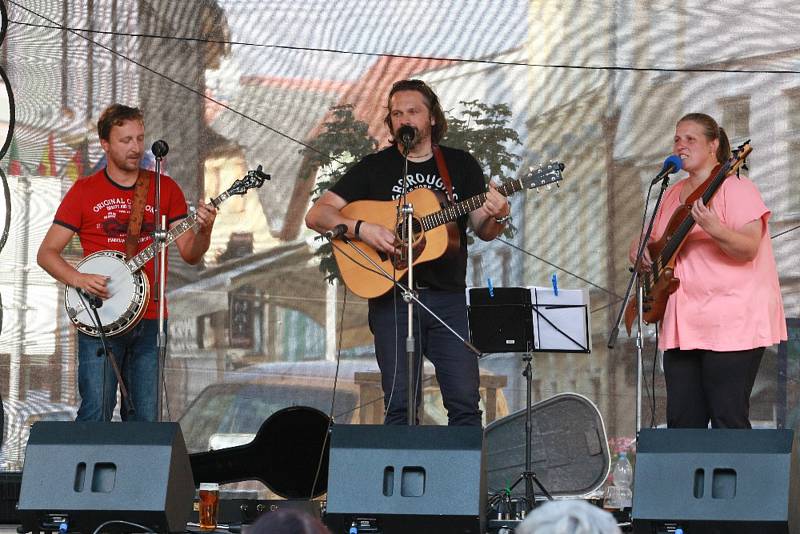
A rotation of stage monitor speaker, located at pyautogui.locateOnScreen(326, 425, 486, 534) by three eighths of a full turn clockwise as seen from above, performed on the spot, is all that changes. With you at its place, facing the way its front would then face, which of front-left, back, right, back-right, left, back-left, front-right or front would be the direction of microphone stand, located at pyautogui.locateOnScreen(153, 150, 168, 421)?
back

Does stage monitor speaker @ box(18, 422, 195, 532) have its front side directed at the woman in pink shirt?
no

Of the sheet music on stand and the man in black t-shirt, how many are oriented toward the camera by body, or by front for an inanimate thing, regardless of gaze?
1

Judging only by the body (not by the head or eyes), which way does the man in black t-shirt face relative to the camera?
toward the camera

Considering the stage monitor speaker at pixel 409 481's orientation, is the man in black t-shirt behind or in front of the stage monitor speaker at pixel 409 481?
in front

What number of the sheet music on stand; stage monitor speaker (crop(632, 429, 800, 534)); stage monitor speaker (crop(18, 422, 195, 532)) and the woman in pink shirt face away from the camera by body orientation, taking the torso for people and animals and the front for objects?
3

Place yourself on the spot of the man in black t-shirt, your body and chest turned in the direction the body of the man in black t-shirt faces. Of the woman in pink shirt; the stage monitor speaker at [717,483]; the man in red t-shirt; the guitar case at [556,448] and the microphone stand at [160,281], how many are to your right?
2

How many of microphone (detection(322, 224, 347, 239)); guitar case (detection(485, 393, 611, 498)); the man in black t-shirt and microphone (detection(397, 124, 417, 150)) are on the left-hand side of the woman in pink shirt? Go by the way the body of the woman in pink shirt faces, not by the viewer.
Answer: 0

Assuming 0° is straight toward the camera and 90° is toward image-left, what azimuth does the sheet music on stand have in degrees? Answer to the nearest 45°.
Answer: approximately 180°

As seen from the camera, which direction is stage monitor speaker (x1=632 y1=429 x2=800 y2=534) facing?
away from the camera

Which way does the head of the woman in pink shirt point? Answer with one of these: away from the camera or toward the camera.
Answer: toward the camera

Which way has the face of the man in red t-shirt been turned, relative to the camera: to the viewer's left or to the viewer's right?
to the viewer's right

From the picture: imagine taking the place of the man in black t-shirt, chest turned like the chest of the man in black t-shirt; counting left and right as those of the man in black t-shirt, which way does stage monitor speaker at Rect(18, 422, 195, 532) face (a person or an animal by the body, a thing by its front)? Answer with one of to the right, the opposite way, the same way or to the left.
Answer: the opposite way

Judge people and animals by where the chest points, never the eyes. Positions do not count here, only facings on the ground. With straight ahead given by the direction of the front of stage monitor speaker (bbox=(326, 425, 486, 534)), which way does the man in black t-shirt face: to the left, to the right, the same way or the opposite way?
the opposite way

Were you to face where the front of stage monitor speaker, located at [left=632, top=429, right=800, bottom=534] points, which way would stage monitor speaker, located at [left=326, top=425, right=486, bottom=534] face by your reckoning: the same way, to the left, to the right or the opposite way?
the same way

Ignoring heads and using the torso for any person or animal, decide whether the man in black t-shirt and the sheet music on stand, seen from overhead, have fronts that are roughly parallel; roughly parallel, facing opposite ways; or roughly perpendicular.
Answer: roughly parallel, facing opposite ways

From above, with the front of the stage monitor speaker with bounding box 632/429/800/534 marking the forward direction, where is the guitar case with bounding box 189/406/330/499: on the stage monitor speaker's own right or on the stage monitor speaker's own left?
on the stage monitor speaker's own left
